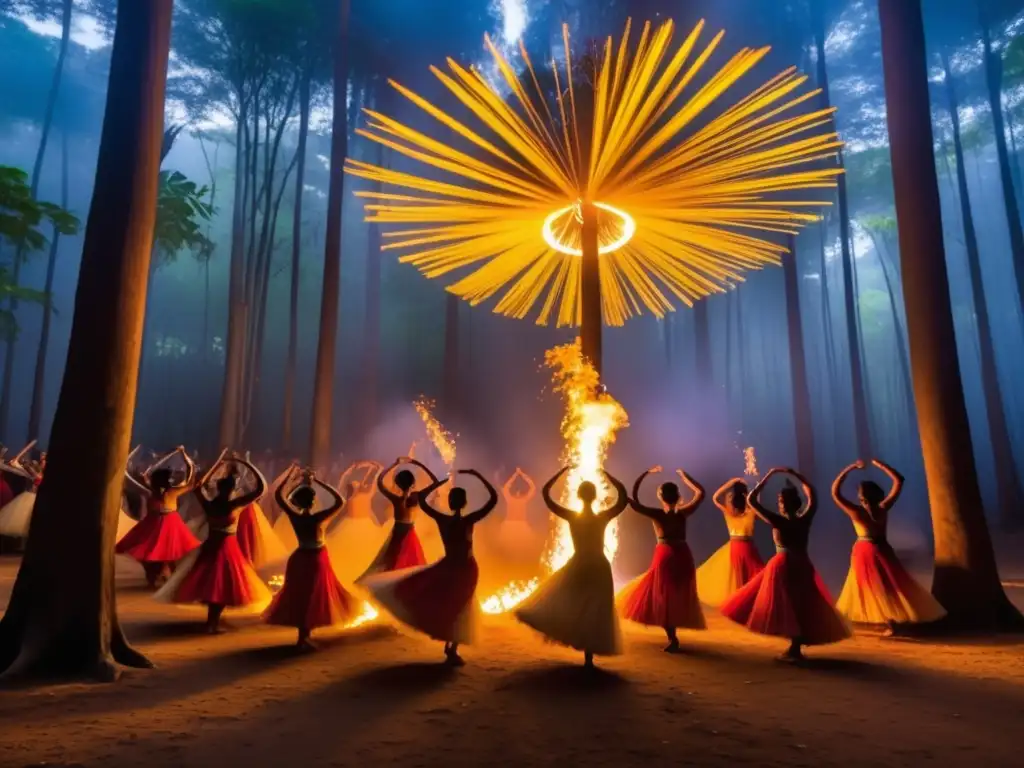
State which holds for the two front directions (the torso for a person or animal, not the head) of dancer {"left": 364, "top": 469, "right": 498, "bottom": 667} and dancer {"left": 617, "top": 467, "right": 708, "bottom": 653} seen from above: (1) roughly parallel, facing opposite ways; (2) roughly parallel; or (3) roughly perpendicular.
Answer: roughly parallel

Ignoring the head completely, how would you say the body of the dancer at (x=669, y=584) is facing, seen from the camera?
away from the camera

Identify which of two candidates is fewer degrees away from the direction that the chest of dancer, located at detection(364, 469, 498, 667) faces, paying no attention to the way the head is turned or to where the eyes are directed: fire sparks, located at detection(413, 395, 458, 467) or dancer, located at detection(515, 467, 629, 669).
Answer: the fire sparks

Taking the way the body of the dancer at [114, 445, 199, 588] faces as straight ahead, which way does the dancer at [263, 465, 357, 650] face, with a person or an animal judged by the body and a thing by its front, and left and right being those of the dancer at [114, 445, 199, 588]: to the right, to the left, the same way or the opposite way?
the same way

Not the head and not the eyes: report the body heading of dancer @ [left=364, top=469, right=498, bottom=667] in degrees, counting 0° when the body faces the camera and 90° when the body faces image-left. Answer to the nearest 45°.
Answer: approximately 180°

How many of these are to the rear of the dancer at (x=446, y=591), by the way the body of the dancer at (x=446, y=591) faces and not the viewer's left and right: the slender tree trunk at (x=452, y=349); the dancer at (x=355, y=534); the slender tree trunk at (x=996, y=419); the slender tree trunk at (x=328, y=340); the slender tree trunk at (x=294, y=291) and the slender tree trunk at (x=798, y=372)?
0

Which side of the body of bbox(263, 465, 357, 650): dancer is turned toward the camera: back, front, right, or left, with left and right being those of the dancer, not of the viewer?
back

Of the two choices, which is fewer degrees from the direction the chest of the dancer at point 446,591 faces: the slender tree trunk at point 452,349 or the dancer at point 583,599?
the slender tree trunk

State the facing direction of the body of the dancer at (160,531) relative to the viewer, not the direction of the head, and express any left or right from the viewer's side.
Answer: facing away from the viewer

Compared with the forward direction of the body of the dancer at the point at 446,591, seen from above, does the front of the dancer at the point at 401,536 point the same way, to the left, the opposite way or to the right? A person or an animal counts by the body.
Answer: the same way

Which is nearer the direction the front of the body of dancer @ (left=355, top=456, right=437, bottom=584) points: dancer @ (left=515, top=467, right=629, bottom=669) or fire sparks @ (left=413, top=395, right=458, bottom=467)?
the fire sparks

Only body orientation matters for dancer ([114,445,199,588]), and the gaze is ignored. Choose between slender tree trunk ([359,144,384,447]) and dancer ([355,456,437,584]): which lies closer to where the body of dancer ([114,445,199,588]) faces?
the slender tree trunk

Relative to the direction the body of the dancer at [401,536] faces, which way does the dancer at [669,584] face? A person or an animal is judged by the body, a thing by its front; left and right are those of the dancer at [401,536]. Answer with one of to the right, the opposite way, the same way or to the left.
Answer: the same way

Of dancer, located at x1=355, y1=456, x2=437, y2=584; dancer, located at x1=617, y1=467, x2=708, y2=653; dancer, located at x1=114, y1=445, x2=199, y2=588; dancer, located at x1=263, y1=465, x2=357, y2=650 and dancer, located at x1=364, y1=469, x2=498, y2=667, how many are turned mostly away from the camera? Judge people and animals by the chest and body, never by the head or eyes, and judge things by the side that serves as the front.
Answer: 5

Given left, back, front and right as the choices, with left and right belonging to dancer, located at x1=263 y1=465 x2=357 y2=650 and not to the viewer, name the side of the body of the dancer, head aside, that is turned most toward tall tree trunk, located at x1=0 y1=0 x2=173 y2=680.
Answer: left

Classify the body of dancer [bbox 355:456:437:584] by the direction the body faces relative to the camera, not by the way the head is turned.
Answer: away from the camera

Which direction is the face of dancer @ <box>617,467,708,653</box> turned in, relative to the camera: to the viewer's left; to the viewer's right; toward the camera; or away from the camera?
away from the camera

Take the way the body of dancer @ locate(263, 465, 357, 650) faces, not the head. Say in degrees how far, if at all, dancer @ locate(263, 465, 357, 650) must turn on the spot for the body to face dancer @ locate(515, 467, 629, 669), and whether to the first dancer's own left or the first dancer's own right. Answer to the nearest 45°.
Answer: approximately 135° to the first dancer's own right

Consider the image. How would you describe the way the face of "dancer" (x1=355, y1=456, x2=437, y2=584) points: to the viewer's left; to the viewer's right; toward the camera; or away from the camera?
away from the camera

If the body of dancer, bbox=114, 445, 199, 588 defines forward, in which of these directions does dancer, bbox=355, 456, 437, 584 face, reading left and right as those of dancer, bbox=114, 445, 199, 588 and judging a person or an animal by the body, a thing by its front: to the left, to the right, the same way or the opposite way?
the same way
